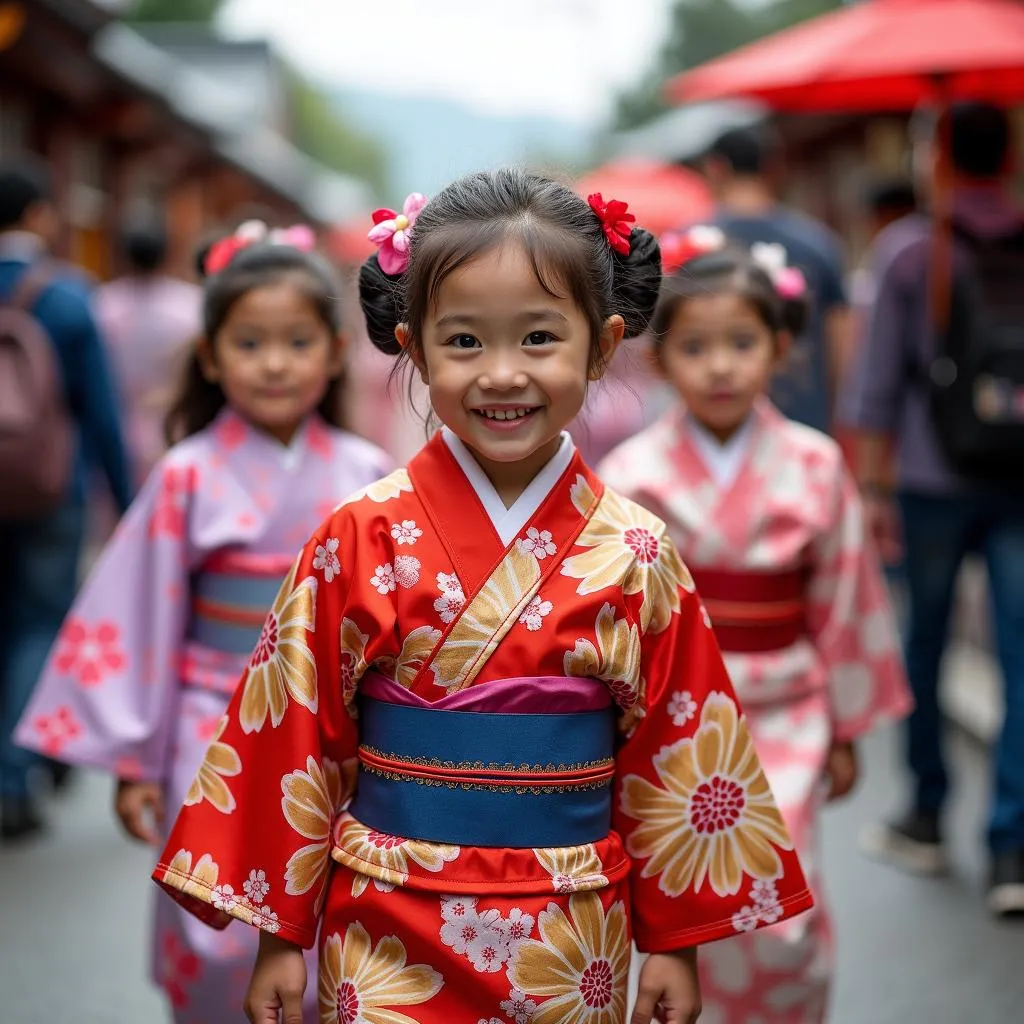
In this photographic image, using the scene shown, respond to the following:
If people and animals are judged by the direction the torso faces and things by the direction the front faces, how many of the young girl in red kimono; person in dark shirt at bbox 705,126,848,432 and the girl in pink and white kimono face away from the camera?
1

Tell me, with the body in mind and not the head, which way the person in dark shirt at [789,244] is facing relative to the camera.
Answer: away from the camera

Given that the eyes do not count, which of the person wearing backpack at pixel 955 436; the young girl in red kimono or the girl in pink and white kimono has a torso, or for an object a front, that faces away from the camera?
the person wearing backpack

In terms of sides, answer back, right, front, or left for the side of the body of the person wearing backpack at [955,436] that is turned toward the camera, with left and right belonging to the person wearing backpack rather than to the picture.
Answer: back

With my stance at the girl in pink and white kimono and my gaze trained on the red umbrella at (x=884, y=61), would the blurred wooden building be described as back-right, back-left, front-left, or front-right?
front-left

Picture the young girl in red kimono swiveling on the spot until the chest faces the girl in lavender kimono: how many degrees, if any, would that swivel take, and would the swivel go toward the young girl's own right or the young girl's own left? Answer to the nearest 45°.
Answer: approximately 135° to the young girl's own right

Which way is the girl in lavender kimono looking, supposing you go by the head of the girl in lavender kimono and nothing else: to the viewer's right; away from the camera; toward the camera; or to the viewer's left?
toward the camera

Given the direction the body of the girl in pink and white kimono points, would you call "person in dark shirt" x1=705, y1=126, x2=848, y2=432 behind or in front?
behind

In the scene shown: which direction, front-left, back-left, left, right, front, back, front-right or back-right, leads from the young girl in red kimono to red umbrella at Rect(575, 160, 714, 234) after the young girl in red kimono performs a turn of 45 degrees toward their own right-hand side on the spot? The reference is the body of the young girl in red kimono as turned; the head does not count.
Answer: back-right

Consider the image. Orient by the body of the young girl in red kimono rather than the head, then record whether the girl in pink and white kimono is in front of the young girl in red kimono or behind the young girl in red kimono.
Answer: behind

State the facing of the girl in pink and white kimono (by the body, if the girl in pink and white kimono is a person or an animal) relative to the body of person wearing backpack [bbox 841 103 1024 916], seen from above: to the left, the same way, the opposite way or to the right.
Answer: the opposite way

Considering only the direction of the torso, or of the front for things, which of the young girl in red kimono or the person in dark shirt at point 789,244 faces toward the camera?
the young girl in red kimono

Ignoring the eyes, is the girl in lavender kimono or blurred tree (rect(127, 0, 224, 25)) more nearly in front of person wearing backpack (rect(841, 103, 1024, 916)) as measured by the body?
the blurred tree

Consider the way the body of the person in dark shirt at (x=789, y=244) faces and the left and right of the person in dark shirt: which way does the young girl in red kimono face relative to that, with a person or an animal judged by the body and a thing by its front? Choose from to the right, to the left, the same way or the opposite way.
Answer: the opposite way

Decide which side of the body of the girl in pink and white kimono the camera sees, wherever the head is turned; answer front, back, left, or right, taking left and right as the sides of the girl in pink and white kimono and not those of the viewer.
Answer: front

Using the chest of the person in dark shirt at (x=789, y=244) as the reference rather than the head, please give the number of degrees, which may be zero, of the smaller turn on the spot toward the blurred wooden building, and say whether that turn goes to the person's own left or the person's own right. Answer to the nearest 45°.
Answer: approximately 45° to the person's own left

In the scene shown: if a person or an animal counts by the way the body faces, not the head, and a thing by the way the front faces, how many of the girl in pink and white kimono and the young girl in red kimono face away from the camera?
0

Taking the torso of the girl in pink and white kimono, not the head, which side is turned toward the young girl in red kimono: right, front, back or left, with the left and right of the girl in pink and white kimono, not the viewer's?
front

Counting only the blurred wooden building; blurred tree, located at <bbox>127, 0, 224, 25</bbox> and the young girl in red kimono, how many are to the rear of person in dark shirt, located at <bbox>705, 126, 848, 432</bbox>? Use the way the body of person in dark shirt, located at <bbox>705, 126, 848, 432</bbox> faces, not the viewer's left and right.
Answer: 1

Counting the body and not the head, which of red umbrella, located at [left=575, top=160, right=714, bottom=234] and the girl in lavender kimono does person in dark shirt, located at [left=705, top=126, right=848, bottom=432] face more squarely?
the red umbrella
